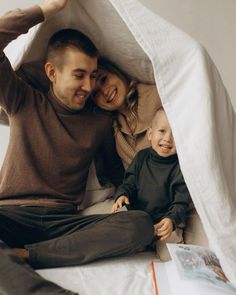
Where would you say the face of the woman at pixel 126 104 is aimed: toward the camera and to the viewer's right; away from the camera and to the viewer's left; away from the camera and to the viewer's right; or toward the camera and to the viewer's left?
toward the camera and to the viewer's left

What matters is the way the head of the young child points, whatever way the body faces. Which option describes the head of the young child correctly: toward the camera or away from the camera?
toward the camera

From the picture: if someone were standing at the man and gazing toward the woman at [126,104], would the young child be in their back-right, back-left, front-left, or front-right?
front-right

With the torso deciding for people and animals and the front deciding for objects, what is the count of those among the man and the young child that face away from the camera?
0

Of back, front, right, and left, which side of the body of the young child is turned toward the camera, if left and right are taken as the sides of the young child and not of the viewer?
front

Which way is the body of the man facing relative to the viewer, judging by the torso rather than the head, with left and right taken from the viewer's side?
facing the viewer and to the right of the viewer
